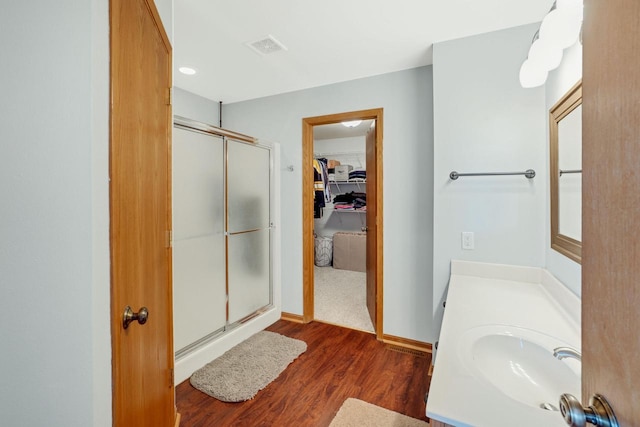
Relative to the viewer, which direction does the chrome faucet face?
to the viewer's left

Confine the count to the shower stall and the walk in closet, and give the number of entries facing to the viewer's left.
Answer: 0

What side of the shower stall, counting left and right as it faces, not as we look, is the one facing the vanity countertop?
front

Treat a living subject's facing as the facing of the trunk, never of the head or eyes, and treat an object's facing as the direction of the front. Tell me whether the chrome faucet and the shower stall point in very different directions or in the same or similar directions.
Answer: very different directions

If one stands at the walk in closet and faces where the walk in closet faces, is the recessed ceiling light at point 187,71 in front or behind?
in front

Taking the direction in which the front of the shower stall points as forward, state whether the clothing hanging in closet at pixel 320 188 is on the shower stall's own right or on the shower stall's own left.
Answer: on the shower stall's own left

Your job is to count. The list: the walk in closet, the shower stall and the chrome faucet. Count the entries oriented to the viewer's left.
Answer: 1

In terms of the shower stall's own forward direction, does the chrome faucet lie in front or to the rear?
in front

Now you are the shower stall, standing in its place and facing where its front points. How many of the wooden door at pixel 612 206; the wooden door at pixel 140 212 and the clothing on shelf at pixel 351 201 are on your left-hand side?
1

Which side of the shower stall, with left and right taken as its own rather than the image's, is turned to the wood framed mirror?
front

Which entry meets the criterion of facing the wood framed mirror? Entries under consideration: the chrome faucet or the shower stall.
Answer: the shower stall

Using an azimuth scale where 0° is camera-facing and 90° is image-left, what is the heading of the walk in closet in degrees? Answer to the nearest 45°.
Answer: approximately 0°

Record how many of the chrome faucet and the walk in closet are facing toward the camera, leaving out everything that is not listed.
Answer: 1

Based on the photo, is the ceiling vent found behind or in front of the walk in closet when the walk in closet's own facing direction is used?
in front

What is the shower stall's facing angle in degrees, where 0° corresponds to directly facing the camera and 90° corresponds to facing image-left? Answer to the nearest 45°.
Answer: approximately 315°

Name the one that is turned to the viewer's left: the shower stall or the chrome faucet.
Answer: the chrome faucet
